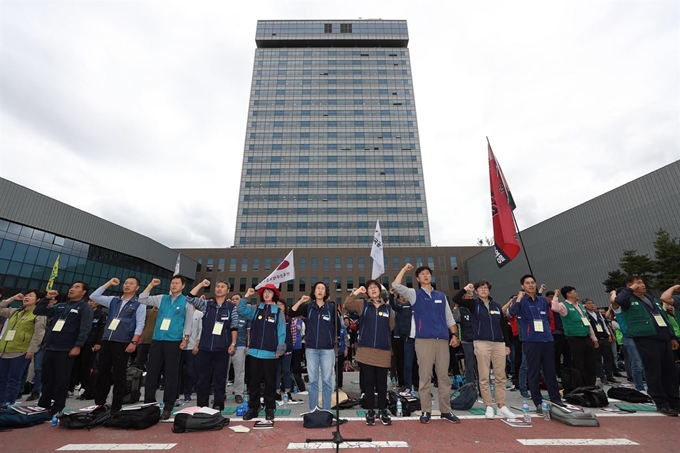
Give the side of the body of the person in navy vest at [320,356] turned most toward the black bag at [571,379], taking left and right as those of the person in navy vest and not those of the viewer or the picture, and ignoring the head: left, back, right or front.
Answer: left

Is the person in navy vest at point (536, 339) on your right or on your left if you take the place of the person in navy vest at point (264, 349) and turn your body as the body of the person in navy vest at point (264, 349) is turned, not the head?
on your left

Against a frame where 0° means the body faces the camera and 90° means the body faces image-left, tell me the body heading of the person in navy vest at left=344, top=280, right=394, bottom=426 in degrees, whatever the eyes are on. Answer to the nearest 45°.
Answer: approximately 0°

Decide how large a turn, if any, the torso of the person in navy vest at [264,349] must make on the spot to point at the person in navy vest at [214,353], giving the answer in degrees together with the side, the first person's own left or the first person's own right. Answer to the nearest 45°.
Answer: approximately 135° to the first person's own right

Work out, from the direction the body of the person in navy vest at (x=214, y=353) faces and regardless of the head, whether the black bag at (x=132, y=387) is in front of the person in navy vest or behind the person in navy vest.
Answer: behind

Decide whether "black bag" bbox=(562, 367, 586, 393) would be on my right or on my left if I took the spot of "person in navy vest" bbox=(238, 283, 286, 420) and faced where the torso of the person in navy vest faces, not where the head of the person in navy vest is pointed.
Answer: on my left

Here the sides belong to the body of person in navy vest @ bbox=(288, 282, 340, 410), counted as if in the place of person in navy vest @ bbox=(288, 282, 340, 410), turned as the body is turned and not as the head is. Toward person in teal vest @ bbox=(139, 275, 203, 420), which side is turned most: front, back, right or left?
right

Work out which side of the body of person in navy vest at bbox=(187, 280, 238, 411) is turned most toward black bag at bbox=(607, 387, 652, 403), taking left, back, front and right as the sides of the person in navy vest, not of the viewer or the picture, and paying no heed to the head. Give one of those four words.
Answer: left

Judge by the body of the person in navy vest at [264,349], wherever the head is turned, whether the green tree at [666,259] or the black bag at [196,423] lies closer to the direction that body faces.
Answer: the black bag
